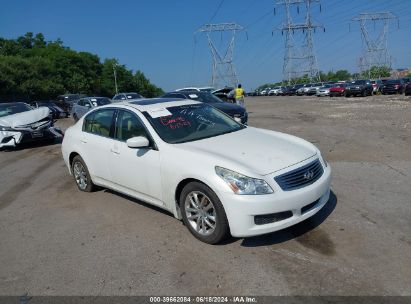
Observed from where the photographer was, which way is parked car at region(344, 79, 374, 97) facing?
facing the viewer and to the left of the viewer

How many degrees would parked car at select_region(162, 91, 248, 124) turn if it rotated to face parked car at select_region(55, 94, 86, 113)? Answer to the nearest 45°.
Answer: approximately 180°

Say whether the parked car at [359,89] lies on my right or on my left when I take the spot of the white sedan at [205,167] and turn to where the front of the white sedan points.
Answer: on my left

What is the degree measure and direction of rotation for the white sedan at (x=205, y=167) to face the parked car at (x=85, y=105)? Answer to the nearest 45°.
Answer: approximately 135° to its left

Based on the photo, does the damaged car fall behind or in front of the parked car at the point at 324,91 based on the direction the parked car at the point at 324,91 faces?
in front

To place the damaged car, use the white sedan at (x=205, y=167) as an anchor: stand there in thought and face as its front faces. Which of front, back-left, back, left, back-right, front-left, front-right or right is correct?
back

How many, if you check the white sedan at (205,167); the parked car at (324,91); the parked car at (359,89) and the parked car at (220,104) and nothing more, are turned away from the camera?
0

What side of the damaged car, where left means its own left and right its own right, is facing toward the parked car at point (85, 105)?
left

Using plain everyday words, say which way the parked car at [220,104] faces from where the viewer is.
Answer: facing the viewer and to the right of the viewer

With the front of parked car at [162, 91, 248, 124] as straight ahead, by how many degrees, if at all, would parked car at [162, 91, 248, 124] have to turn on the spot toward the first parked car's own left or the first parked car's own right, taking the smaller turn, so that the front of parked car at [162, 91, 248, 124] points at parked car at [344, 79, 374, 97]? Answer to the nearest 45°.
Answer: approximately 90° to the first parked car's own left
